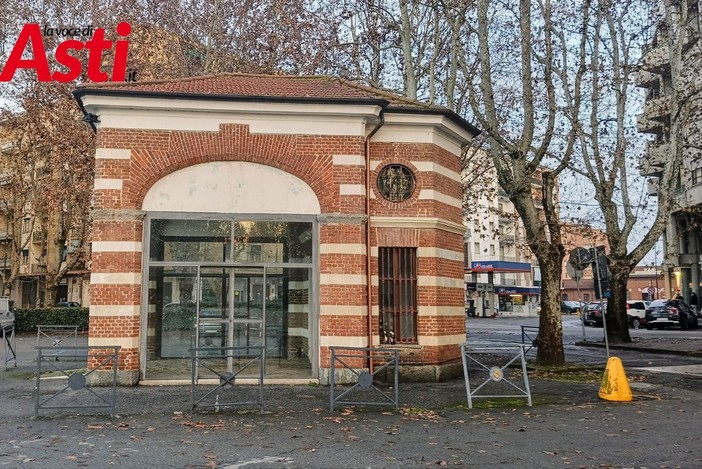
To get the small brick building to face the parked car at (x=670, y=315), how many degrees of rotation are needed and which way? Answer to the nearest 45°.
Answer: approximately 135° to its left

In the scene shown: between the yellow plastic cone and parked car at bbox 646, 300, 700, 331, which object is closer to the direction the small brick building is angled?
the yellow plastic cone

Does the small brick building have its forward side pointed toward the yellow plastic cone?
no

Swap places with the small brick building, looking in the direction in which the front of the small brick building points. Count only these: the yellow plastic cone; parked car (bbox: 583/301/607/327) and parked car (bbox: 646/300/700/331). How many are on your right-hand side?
0

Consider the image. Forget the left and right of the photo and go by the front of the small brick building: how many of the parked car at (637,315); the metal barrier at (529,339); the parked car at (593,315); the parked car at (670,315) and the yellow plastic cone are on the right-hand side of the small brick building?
0

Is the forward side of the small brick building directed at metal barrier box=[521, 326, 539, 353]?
no

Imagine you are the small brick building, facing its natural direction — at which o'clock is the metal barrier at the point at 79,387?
The metal barrier is roughly at 2 o'clock from the small brick building.

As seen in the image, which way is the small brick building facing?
toward the camera

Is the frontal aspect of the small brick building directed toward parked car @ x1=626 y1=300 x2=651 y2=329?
no

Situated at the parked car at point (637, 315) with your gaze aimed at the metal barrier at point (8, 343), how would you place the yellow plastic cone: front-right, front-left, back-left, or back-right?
front-left

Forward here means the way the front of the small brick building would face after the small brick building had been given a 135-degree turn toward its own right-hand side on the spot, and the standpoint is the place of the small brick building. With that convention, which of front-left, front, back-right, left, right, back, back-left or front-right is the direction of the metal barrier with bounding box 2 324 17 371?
front

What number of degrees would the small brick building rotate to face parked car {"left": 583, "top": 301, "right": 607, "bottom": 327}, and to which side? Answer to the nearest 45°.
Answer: approximately 135° to its left

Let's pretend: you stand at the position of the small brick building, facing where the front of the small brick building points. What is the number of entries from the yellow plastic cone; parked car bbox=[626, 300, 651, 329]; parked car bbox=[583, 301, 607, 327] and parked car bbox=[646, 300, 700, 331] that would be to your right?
0

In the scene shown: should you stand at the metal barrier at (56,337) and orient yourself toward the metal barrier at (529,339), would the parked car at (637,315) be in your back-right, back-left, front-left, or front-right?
front-left

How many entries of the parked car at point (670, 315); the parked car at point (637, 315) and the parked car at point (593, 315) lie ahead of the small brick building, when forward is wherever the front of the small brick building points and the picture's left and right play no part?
0
